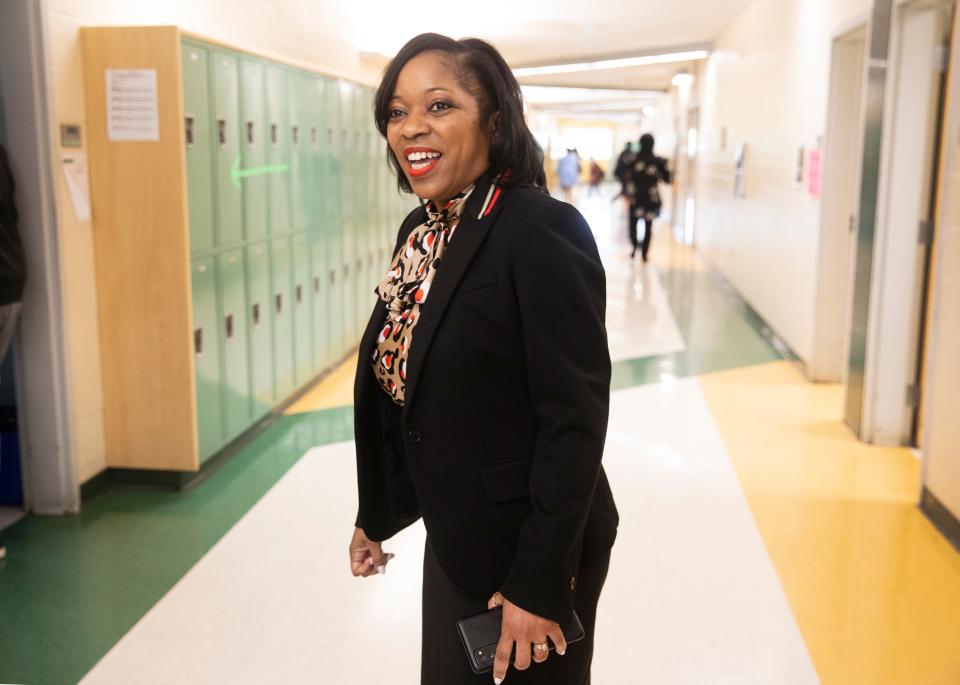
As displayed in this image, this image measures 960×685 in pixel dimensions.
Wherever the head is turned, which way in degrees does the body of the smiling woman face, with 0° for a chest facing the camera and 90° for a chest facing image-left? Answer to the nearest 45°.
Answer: approximately 45°

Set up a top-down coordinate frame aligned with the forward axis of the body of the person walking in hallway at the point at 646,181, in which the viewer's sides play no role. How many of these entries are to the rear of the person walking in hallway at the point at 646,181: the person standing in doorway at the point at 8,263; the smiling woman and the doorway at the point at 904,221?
3

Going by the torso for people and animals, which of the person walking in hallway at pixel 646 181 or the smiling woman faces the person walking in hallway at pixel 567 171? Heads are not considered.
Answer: the person walking in hallway at pixel 646 181

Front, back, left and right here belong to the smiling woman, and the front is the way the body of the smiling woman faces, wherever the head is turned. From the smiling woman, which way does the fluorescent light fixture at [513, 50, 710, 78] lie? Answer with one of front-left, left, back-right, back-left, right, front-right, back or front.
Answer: back-right

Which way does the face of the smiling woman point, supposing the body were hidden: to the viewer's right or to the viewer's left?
to the viewer's left

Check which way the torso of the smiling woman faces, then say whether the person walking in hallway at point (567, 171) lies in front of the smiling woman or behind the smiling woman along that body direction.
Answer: behind

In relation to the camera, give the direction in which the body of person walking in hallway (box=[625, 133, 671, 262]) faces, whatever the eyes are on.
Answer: away from the camera

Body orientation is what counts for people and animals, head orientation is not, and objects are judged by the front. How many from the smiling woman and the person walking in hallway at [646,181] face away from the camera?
1

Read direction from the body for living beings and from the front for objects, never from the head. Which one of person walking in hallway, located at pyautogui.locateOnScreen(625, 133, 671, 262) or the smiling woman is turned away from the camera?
the person walking in hallway

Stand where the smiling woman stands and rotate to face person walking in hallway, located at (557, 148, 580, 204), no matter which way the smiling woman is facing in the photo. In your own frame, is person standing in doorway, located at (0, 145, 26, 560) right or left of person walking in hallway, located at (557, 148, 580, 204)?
left
